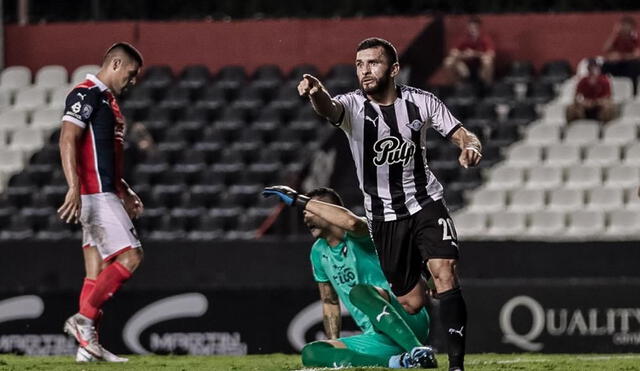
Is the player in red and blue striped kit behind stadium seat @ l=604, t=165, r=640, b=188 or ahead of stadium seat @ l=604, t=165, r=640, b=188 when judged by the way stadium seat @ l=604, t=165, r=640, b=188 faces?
ahead

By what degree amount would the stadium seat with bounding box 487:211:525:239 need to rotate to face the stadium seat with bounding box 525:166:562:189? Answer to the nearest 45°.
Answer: approximately 135° to its left

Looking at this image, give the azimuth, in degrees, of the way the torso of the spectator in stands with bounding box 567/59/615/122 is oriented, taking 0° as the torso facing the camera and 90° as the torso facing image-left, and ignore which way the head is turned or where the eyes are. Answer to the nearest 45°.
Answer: approximately 0°

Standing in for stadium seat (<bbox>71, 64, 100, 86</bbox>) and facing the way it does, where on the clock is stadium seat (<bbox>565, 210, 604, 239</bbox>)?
stadium seat (<bbox>565, 210, 604, 239</bbox>) is roughly at 10 o'clock from stadium seat (<bbox>71, 64, 100, 86</bbox>).
